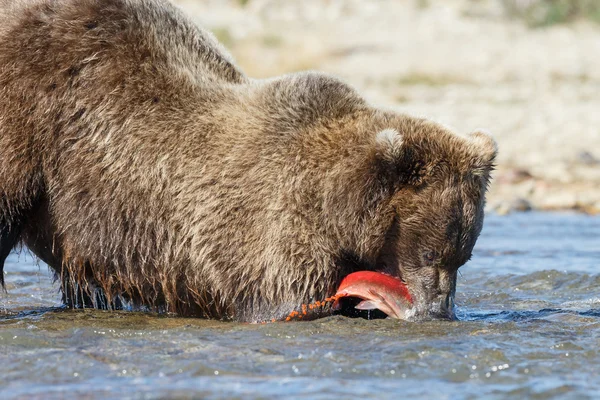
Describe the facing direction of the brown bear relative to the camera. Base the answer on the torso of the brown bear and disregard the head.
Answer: to the viewer's right
